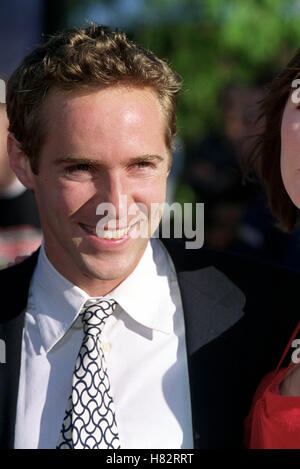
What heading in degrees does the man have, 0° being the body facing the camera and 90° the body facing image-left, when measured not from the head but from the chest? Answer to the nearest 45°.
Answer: approximately 0°
